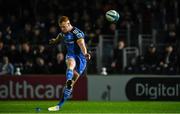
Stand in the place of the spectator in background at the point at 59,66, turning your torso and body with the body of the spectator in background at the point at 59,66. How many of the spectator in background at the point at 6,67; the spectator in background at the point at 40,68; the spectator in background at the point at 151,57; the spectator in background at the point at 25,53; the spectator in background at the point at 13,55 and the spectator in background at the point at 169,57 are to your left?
2

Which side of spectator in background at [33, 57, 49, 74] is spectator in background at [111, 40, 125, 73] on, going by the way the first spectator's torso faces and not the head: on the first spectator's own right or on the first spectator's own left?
on the first spectator's own left

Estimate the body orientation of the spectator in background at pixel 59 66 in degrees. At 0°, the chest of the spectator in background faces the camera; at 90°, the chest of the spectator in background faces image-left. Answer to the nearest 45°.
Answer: approximately 0°

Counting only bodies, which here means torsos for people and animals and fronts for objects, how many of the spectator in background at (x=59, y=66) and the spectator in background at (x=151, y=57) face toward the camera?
2

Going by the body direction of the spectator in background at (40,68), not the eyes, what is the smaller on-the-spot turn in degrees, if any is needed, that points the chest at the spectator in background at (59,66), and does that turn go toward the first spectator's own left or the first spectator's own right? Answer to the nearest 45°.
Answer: approximately 90° to the first spectator's own left

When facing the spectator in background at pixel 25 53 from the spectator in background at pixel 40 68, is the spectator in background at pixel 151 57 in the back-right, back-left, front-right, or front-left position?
back-right

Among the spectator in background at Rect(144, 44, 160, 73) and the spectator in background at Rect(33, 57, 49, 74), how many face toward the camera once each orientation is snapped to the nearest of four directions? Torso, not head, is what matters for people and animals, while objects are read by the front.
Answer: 2
